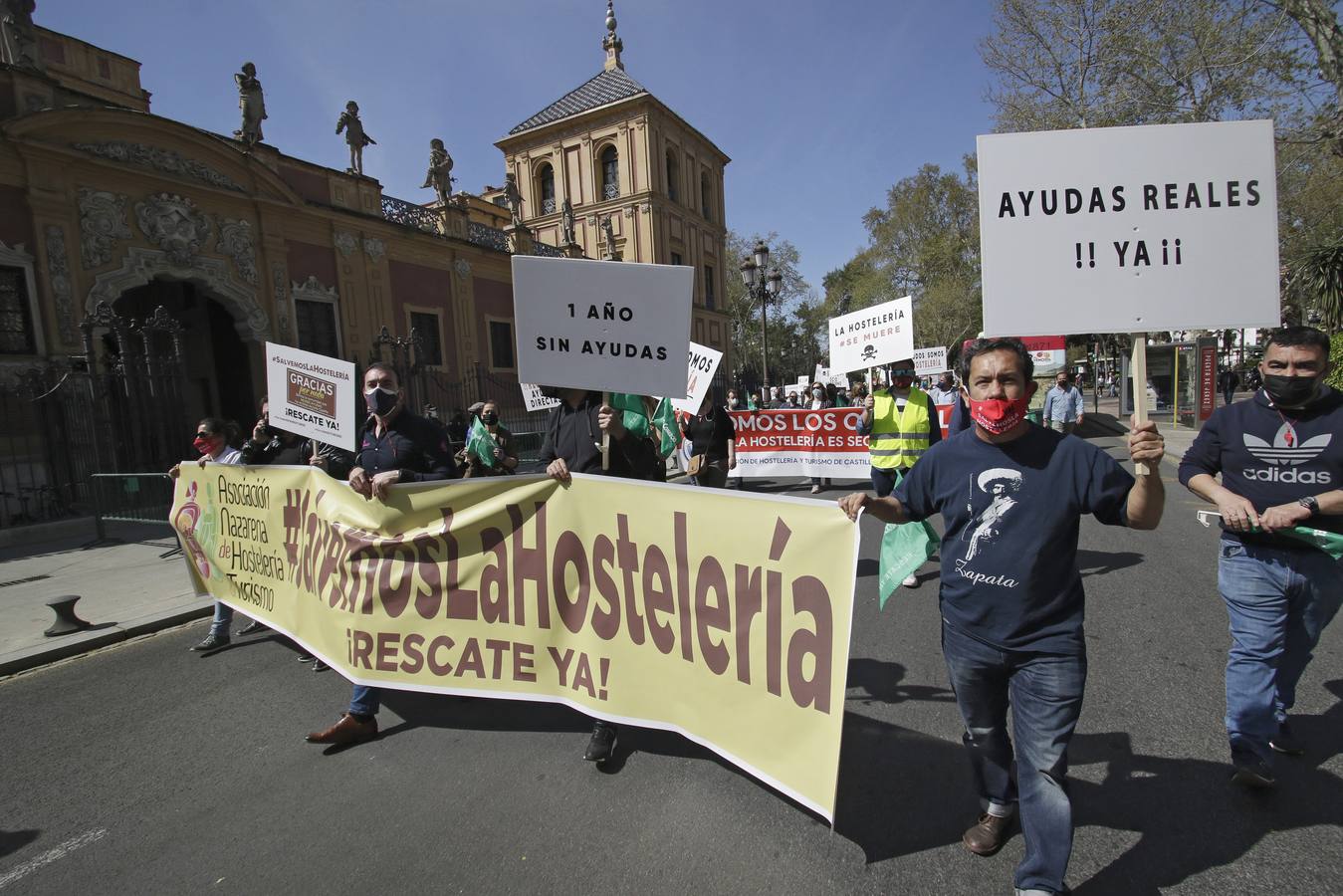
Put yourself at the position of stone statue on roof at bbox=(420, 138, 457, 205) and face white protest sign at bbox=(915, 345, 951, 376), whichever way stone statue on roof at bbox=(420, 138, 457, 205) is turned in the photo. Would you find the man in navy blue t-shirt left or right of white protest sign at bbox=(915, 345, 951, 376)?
right

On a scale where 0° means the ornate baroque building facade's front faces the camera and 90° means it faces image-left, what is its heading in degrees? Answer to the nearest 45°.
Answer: approximately 315°

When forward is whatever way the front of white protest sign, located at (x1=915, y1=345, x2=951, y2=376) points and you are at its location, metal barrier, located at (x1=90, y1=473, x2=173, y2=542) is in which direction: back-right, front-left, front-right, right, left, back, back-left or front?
front-right

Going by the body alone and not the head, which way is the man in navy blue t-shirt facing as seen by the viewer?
toward the camera

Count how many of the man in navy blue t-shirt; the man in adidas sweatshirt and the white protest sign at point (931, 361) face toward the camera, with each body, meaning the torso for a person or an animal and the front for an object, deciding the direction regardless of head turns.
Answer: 3

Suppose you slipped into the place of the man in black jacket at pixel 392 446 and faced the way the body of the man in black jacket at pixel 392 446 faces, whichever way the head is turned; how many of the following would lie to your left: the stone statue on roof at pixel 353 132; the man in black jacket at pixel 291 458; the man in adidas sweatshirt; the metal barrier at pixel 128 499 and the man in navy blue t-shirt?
2

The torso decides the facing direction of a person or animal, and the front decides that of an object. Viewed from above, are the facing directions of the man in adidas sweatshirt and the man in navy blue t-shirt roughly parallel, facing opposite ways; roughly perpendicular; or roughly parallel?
roughly parallel

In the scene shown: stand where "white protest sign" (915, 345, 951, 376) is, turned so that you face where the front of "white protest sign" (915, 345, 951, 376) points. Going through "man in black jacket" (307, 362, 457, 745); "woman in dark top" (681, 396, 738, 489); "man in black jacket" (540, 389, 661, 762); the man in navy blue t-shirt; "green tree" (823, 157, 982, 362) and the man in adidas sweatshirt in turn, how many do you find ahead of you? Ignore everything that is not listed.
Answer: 5

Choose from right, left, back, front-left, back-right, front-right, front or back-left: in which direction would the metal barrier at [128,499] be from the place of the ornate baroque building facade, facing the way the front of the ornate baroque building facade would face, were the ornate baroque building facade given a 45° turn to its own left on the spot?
right

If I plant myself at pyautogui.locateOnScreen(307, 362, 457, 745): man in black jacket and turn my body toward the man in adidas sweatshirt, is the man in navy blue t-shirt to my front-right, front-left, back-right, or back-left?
front-right

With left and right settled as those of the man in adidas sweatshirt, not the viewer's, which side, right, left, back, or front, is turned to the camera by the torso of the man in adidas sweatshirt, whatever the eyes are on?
front

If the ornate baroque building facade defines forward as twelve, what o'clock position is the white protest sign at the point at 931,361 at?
The white protest sign is roughly at 11 o'clock from the ornate baroque building facade.

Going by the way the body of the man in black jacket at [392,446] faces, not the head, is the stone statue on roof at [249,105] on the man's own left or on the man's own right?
on the man's own right

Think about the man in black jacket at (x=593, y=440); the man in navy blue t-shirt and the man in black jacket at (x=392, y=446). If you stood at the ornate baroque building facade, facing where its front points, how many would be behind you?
0

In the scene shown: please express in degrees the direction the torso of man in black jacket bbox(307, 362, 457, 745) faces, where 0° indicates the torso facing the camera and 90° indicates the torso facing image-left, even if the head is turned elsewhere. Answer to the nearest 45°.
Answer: approximately 45°

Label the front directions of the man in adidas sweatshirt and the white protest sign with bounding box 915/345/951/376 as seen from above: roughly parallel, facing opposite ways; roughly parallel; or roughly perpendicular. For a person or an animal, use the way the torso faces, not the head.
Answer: roughly parallel

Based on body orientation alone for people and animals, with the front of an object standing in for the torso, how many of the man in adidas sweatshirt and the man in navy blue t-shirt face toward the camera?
2

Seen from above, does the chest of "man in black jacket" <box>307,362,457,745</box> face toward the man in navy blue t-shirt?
no

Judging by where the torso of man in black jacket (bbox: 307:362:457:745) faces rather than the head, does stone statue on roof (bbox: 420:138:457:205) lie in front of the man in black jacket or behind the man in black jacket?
behind
